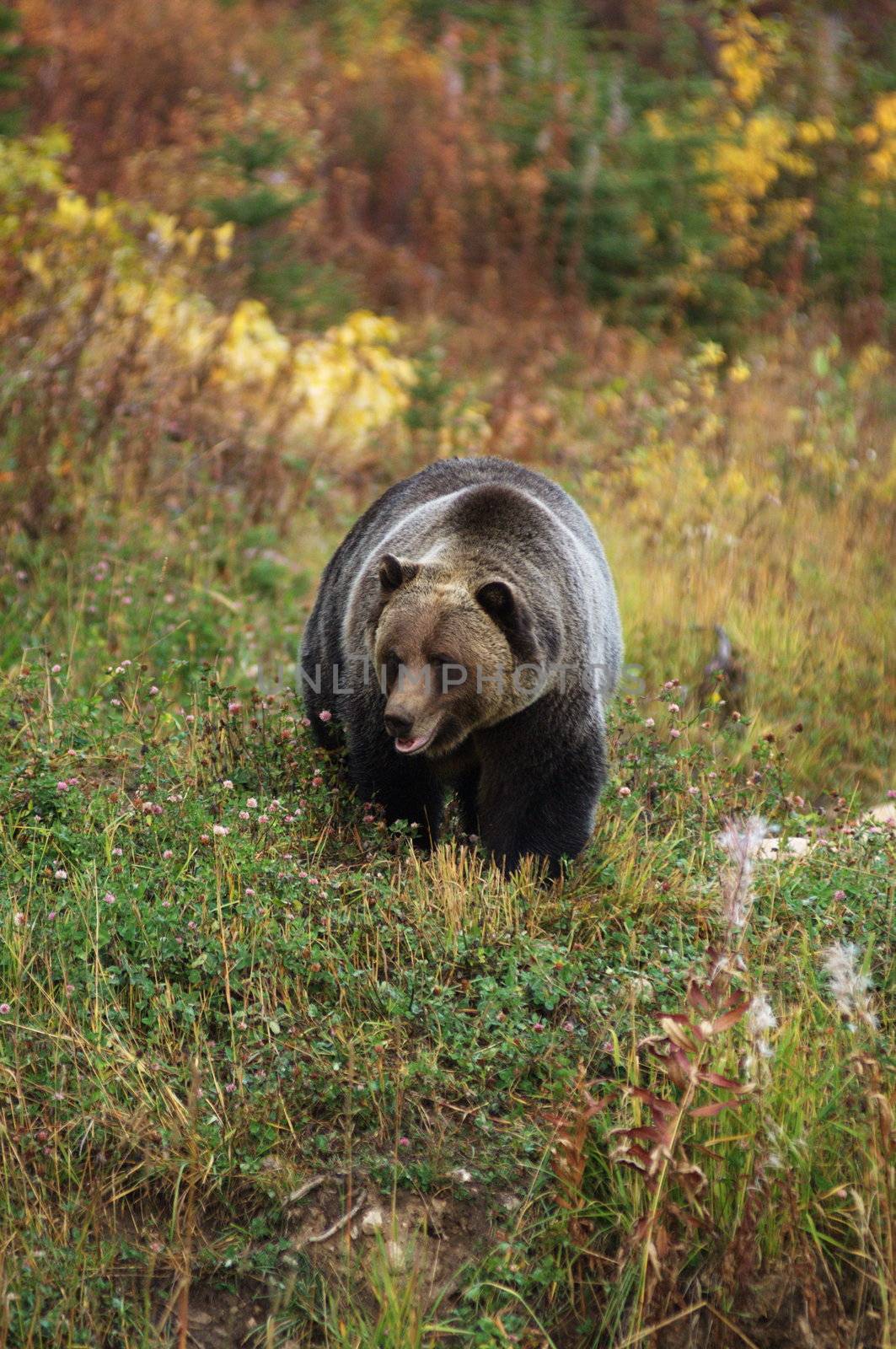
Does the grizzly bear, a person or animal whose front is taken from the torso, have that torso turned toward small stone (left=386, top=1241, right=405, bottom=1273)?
yes

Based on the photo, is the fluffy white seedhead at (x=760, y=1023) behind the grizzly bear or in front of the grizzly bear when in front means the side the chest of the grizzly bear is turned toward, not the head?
in front

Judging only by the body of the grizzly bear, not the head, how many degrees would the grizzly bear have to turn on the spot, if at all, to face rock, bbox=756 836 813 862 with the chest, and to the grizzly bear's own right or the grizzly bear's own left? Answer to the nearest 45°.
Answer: approximately 90° to the grizzly bear's own left
